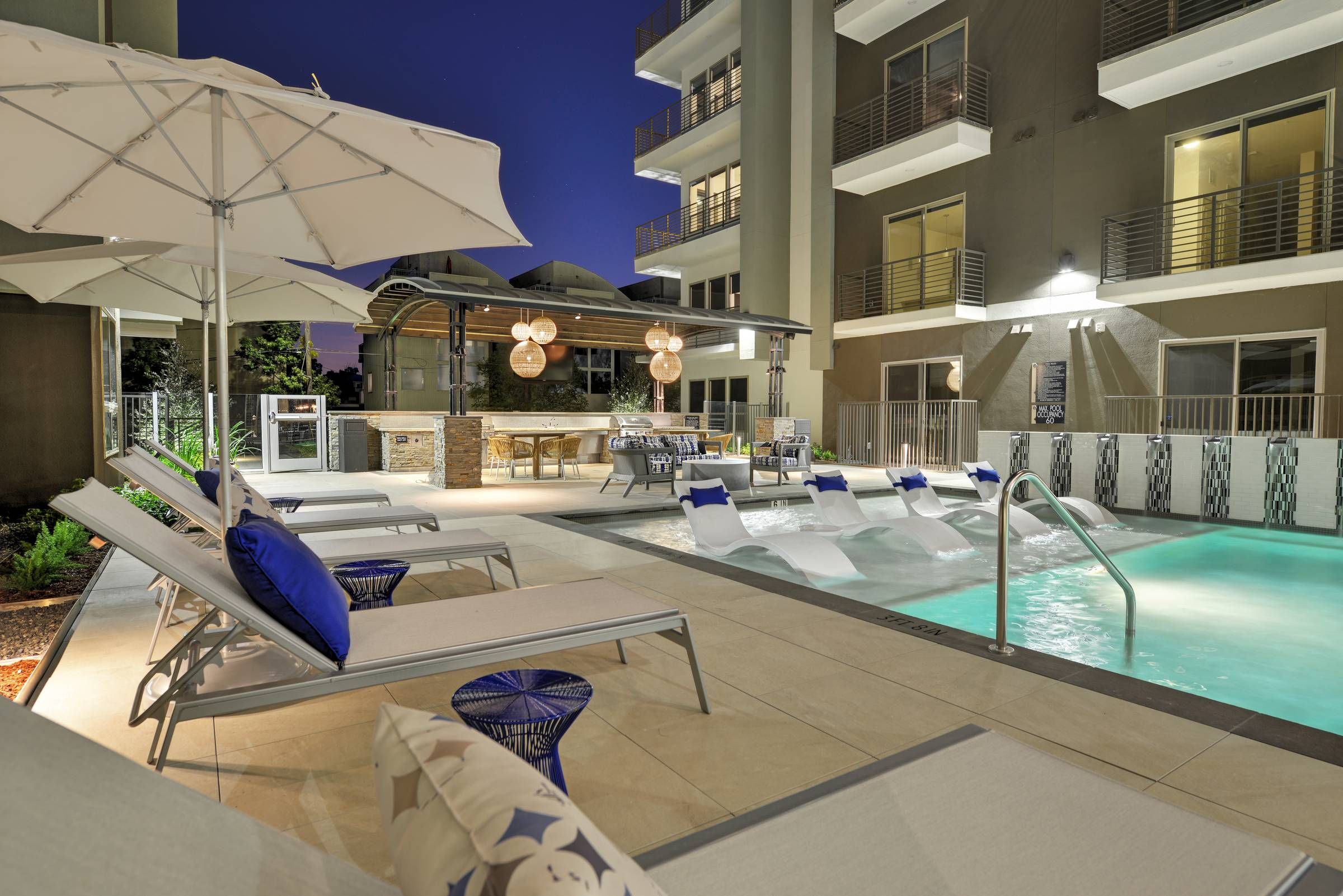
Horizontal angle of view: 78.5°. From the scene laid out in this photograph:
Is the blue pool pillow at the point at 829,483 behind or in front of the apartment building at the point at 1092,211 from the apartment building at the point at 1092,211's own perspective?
in front

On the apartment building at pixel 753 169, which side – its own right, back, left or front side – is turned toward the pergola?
front

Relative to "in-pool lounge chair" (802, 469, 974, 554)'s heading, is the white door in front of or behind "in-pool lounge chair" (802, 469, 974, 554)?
behind

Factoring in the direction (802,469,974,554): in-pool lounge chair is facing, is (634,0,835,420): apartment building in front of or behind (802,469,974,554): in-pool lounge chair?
behind

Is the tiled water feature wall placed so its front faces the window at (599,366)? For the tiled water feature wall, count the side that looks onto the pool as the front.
no

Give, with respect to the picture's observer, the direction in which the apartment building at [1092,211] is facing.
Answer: facing the viewer and to the left of the viewer

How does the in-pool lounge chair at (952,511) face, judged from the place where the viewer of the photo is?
facing the viewer and to the right of the viewer

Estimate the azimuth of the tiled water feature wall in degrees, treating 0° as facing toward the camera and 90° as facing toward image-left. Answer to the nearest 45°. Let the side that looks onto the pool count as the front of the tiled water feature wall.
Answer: approximately 45°

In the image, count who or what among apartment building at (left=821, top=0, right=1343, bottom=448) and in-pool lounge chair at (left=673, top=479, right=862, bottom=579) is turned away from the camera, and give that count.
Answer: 0

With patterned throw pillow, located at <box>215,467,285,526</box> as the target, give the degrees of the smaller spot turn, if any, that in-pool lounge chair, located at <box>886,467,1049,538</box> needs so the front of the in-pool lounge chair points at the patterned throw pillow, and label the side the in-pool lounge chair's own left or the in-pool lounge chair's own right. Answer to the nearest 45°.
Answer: approximately 90° to the in-pool lounge chair's own right

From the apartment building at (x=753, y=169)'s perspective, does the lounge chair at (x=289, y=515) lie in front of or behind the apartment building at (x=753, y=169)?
in front

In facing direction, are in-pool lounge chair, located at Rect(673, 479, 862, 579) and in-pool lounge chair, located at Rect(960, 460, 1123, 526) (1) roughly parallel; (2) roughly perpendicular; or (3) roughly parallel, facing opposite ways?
roughly parallel

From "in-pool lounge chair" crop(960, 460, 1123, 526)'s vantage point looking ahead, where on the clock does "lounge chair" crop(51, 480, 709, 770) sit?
The lounge chair is roughly at 2 o'clock from the in-pool lounge chair.

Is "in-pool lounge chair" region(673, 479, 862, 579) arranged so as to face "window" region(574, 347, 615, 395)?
no

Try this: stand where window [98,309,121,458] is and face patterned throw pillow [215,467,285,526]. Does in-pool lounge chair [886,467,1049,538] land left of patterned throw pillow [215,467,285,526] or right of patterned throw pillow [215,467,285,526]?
left

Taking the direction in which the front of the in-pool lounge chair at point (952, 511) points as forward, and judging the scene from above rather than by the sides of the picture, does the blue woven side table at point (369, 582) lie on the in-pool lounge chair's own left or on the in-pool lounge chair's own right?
on the in-pool lounge chair's own right

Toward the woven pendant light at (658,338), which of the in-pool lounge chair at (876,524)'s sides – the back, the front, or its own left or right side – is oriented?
back

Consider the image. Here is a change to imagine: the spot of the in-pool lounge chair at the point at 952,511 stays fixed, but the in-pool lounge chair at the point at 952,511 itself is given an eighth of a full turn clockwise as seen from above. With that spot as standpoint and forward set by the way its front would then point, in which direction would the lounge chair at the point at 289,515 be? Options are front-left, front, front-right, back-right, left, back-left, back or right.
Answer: front-right

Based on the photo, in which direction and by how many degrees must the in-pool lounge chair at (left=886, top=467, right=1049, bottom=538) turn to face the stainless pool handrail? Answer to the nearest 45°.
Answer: approximately 45° to its right

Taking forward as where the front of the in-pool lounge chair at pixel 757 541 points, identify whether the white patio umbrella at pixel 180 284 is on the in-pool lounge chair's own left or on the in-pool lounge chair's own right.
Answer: on the in-pool lounge chair's own right

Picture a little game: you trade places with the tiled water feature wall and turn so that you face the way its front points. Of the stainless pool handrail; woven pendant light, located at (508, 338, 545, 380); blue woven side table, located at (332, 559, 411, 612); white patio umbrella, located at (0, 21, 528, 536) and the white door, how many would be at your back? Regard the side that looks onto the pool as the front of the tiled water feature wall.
0

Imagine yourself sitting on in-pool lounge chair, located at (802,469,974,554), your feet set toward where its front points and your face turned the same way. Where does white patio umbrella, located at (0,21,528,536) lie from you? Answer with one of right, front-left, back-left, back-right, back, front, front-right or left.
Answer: right
